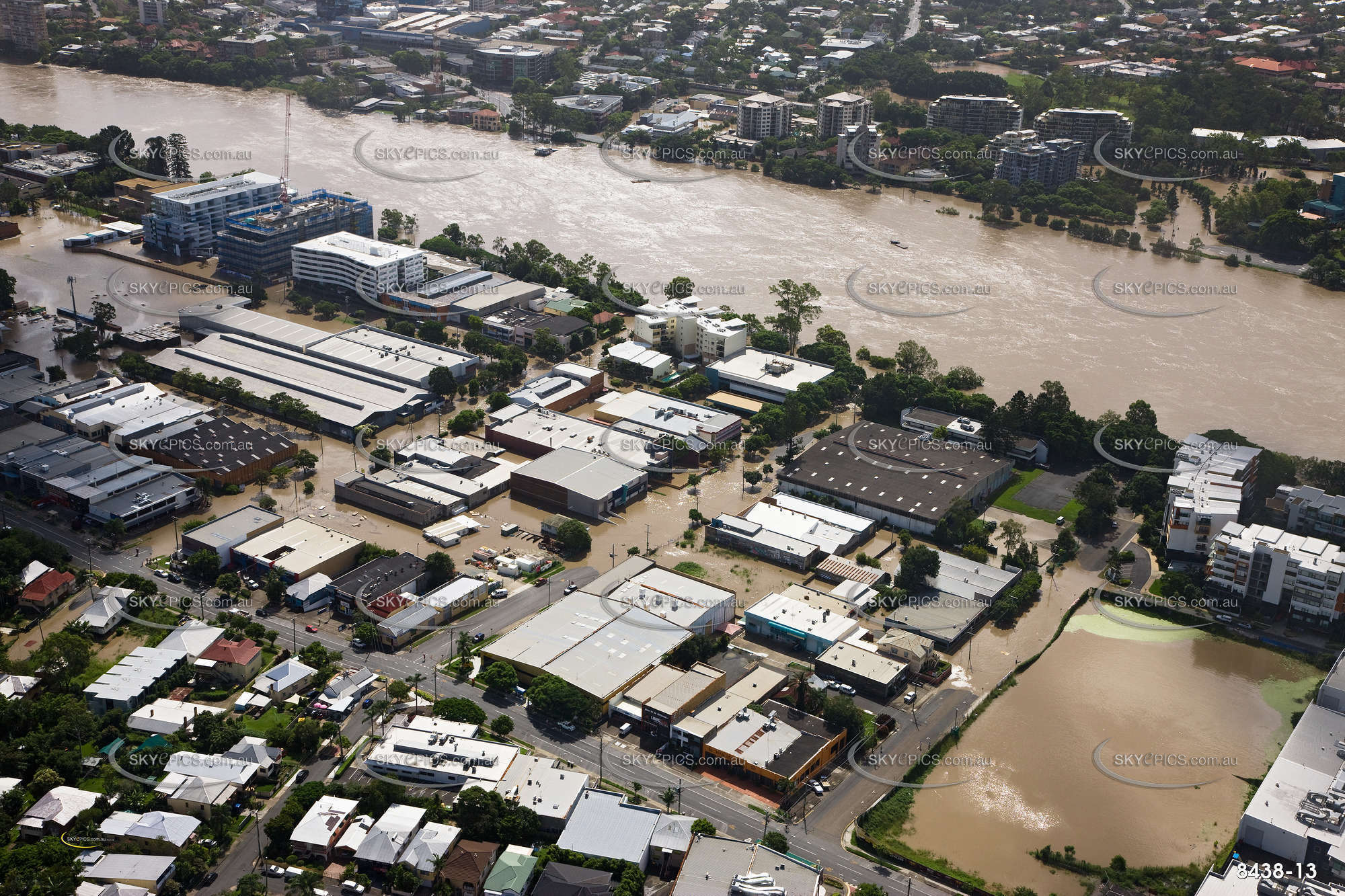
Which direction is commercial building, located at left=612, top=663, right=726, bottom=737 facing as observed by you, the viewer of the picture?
facing the viewer and to the left of the viewer

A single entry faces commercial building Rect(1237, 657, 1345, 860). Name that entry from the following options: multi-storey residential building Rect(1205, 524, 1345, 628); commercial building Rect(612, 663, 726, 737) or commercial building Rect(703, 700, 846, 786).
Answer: the multi-storey residential building

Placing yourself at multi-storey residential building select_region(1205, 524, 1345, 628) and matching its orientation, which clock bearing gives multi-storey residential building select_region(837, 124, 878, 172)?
multi-storey residential building select_region(837, 124, 878, 172) is roughly at 5 o'clock from multi-storey residential building select_region(1205, 524, 1345, 628).

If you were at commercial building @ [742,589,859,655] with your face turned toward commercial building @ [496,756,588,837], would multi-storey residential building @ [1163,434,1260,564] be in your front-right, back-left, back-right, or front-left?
back-left

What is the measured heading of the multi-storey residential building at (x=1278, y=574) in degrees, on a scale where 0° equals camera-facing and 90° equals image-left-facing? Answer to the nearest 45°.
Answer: approximately 0°

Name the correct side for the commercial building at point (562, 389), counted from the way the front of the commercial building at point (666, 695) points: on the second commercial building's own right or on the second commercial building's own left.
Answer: on the second commercial building's own right

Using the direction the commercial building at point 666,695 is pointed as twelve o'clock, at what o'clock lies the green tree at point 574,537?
The green tree is roughly at 4 o'clock from the commercial building.

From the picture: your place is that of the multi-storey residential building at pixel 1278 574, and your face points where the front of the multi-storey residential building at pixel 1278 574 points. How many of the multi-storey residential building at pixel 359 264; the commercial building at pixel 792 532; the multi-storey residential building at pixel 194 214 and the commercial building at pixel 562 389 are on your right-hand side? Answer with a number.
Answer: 4

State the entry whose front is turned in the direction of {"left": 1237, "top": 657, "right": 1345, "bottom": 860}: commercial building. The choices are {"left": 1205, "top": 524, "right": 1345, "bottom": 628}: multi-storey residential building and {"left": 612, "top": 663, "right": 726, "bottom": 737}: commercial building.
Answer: the multi-storey residential building

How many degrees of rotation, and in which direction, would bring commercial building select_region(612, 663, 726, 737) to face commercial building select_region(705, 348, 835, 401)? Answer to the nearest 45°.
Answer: approximately 135° to its right

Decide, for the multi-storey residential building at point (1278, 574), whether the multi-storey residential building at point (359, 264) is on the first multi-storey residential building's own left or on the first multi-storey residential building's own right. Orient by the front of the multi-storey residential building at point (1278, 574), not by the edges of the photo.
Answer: on the first multi-storey residential building's own right

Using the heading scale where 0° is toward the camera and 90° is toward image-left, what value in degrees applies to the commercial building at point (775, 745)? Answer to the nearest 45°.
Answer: approximately 45°

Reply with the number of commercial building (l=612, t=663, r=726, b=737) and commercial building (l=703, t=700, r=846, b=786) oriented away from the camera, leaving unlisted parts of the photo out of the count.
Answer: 0

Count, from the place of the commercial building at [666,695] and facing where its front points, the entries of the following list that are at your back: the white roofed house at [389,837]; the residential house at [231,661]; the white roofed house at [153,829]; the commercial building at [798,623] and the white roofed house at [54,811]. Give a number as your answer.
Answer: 1

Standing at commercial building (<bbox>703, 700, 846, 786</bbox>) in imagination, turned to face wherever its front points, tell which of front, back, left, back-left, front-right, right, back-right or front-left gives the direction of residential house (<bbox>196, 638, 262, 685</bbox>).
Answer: front-right
